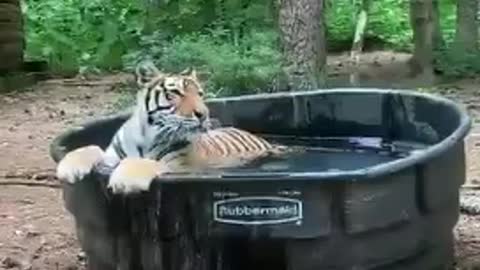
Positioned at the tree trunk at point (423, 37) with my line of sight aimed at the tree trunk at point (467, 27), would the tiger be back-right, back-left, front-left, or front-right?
back-right

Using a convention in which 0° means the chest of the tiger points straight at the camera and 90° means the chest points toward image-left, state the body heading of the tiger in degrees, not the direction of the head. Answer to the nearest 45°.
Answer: approximately 45°

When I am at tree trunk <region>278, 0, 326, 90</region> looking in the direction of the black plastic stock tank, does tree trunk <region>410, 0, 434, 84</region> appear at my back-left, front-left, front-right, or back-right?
back-left

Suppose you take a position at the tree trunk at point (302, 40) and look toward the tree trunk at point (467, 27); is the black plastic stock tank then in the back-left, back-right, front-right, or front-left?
back-right

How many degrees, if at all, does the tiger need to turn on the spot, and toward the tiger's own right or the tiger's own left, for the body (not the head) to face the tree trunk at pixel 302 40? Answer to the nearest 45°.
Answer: approximately 135° to the tiger's own right

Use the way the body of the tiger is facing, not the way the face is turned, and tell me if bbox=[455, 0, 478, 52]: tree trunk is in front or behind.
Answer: behind

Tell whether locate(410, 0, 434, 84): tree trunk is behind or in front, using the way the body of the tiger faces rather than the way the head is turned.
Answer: behind
